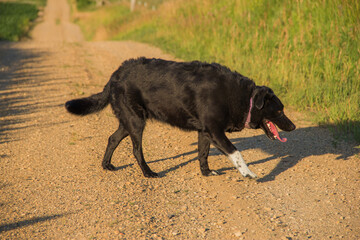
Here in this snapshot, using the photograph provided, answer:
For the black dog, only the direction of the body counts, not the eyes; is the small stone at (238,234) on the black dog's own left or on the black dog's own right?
on the black dog's own right

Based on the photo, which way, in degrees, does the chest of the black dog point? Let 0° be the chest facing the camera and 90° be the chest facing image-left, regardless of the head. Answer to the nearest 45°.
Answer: approximately 270°
